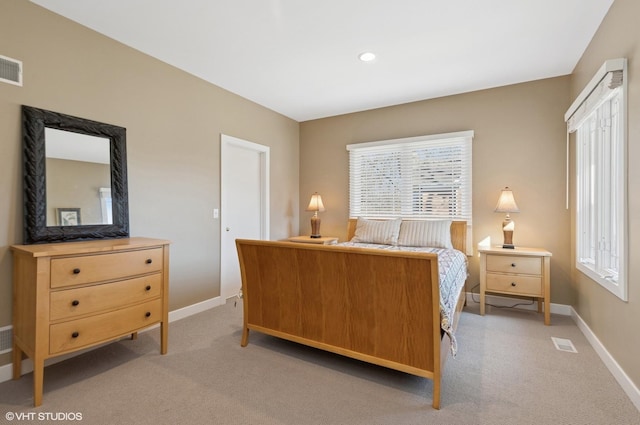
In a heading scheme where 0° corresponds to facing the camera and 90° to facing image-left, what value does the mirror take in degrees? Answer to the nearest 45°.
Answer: approximately 315°

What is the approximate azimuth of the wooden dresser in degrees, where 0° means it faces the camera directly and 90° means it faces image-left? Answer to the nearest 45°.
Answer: approximately 315°

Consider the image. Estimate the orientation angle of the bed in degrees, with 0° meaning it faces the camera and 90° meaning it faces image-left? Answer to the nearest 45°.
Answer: approximately 45°

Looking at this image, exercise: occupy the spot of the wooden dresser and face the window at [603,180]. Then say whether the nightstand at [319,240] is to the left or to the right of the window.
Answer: left

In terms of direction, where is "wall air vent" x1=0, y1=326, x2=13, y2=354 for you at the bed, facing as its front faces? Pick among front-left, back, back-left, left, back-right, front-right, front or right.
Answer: front-right

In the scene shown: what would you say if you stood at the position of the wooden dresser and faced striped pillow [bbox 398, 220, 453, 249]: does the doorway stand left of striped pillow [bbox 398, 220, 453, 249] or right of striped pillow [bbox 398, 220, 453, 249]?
left

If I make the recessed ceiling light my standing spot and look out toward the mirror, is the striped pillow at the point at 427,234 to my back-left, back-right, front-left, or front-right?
back-right

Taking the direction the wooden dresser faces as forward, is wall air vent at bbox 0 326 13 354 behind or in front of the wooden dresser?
behind

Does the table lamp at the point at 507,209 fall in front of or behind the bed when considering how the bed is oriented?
behind

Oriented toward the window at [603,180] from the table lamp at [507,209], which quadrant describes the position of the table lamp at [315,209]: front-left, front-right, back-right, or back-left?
back-right

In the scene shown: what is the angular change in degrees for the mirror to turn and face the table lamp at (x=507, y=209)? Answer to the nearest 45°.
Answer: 0° — it already faces it
